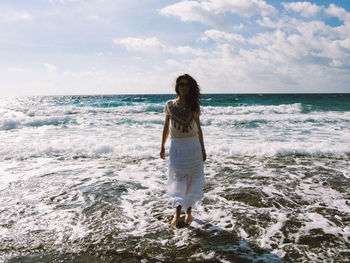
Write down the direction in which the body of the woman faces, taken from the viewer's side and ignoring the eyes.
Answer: toward the camera

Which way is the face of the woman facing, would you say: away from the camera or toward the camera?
toward the camera
